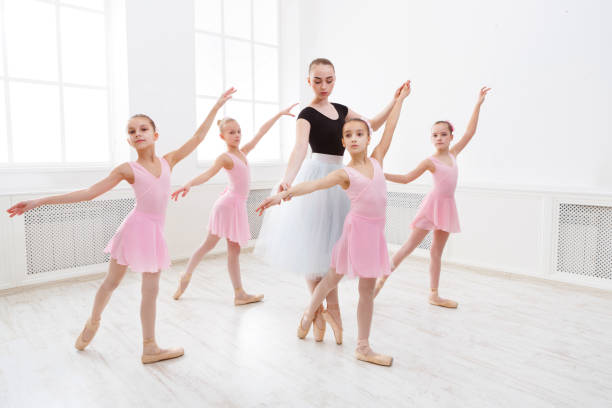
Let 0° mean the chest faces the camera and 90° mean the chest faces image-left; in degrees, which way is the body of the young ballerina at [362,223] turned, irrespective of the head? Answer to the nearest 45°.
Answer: approximately 315°

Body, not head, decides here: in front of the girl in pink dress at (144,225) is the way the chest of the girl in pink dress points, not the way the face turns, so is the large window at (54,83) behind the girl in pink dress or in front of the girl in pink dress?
behind

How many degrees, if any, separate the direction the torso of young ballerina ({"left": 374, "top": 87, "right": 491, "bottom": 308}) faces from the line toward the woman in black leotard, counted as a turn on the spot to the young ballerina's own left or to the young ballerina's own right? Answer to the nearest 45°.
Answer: approximately 90° to the young ballerina's own right

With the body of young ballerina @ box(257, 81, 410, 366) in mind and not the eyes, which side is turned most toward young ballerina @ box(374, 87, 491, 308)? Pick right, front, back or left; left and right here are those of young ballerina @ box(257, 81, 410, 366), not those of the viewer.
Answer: left

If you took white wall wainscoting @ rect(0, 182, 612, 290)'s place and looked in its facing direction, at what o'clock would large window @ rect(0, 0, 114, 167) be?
The large window is roughly at 3 o'clock from the white wall wainscoting.

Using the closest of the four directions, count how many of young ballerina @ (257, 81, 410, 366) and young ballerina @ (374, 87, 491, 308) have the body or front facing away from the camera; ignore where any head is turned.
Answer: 0
